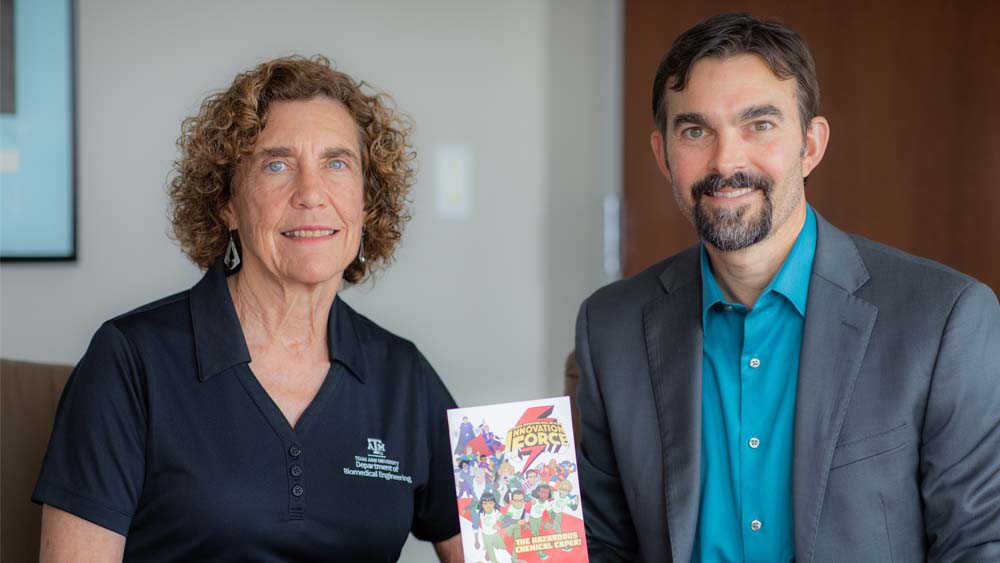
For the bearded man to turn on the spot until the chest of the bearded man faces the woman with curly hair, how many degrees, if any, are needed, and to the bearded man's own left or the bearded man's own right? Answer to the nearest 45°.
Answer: approximately 90° to the bearded man's own right

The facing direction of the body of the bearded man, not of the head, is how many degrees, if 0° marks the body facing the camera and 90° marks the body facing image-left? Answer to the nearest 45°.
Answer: approximately 0°

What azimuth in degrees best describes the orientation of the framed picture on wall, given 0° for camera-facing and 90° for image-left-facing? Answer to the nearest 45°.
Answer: approximately 0°

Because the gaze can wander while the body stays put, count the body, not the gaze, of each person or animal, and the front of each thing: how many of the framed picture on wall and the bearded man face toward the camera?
2

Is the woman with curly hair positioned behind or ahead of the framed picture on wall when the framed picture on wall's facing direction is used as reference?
ahead

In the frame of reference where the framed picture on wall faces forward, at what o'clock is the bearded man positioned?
The bearded man is roughly at 11 o'clock from the framed picture on wall.
